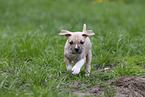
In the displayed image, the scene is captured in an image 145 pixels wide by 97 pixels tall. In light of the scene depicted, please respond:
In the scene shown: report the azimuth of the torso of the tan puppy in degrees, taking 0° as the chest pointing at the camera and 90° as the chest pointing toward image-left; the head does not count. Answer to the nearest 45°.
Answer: approximately 0°
